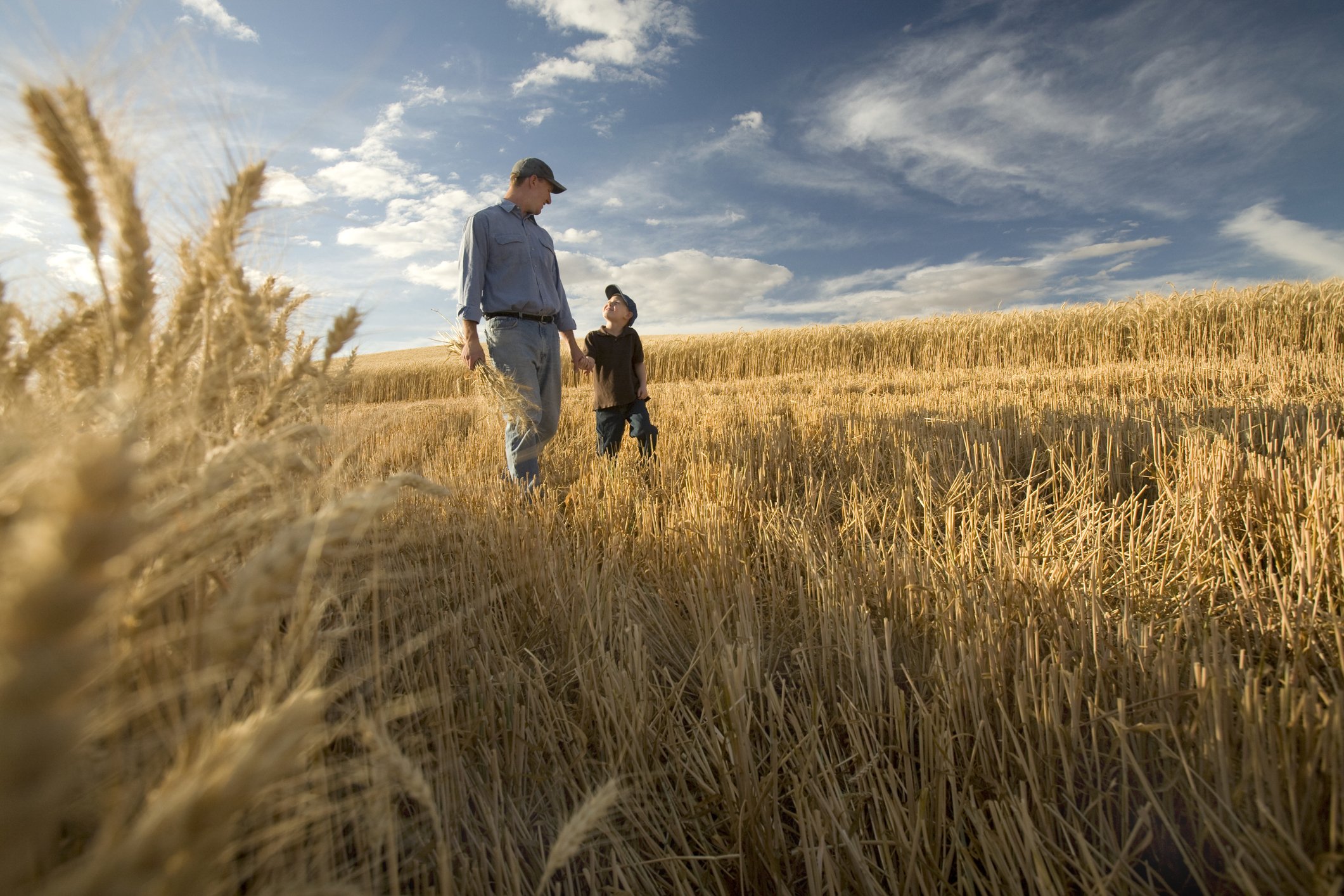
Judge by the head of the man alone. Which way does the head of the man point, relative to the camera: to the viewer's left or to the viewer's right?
to the viewer's right

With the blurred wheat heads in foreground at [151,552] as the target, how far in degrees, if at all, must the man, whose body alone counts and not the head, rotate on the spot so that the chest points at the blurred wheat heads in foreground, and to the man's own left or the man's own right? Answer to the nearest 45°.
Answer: approximately 45° to the man's own right

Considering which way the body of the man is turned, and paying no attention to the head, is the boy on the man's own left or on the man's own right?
on the man's own left

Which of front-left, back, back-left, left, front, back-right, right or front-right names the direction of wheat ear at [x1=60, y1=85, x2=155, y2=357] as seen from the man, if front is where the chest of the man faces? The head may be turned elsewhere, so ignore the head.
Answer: front-right

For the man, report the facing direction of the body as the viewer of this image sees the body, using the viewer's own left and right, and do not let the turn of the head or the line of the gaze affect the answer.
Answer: facing the viewer and to the right of the viewer

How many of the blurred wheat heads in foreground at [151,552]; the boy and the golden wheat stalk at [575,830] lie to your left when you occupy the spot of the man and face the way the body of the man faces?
1

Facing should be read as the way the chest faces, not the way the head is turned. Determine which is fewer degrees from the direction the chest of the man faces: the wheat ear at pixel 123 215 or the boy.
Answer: the wheat ear

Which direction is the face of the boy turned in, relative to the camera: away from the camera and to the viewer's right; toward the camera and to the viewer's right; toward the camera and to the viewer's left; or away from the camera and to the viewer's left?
toward the camera and to the viewer's left

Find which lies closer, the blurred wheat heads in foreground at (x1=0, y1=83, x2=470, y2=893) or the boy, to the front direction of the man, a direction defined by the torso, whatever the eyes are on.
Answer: the blurred wheat heads in foreground

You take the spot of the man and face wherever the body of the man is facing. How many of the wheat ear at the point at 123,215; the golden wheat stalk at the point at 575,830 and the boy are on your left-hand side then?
1
